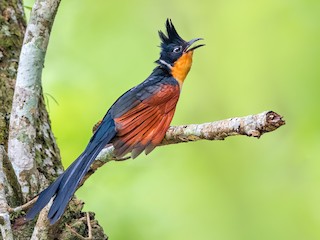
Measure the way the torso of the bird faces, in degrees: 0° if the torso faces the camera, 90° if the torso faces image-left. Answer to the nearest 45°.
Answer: approximately 270°
